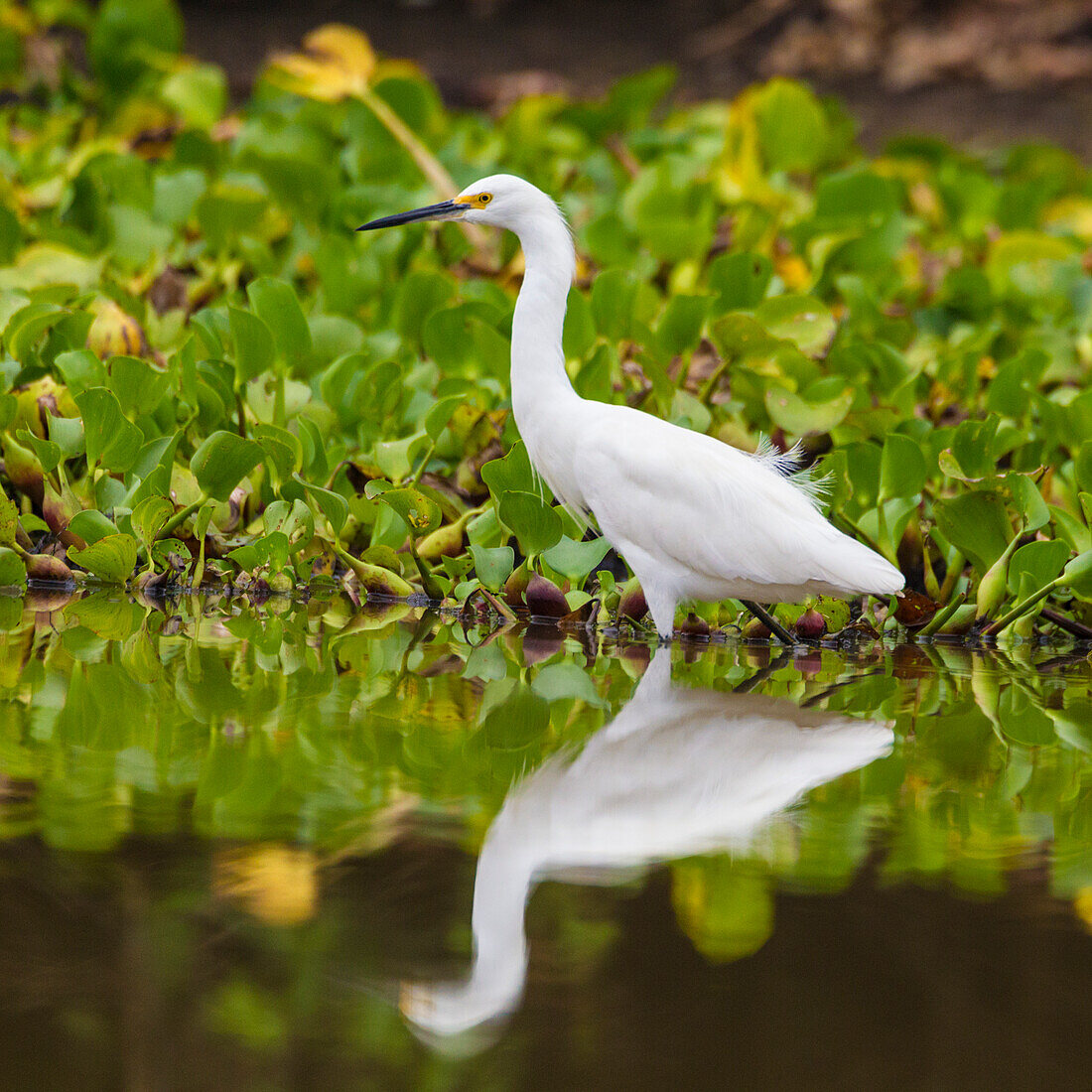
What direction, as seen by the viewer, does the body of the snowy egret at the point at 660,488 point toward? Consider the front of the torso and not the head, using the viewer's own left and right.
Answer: facing to the left of the viewer
